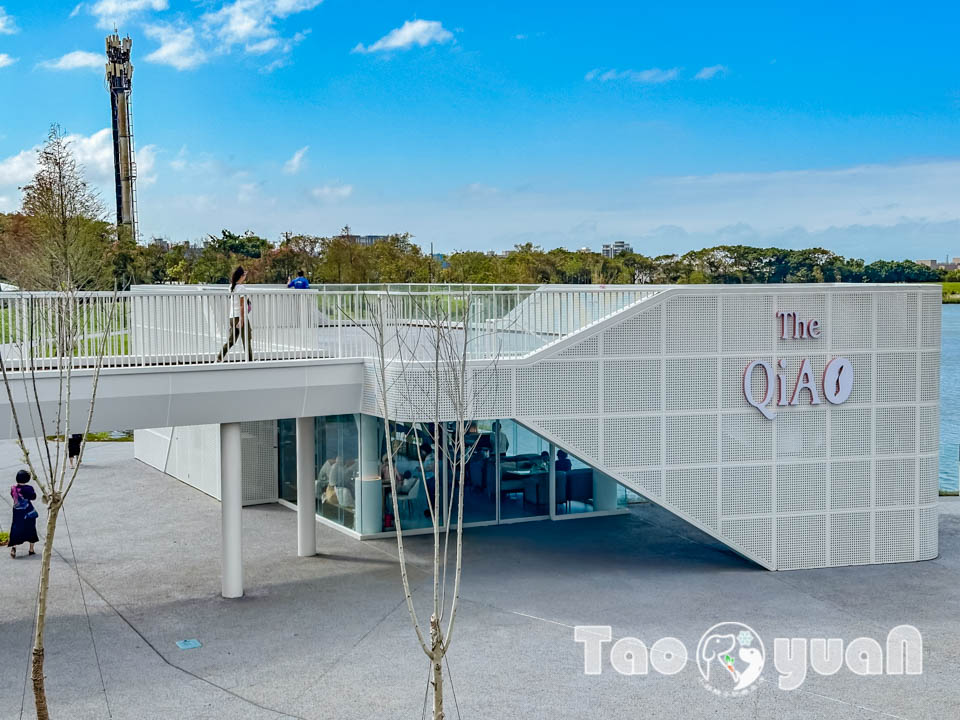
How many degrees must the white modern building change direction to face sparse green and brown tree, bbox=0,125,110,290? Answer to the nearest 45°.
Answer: approximately 135° to its right

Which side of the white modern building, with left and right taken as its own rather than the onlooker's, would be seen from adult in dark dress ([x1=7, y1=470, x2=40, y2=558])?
right

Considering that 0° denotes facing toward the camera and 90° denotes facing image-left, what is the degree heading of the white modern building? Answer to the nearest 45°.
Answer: approximately 0°

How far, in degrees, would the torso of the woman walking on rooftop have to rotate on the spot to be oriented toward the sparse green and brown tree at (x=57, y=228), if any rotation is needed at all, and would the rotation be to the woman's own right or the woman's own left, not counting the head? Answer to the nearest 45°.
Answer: approximately 90° to the woman's own left

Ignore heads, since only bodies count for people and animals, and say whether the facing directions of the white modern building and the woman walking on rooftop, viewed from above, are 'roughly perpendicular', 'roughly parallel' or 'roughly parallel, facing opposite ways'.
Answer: roughly perpendicular
